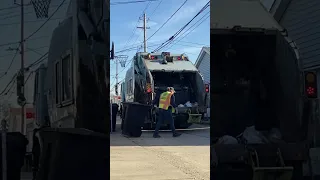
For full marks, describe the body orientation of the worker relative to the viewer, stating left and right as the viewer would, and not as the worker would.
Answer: facing away from the viewer and to the right of the viewer
